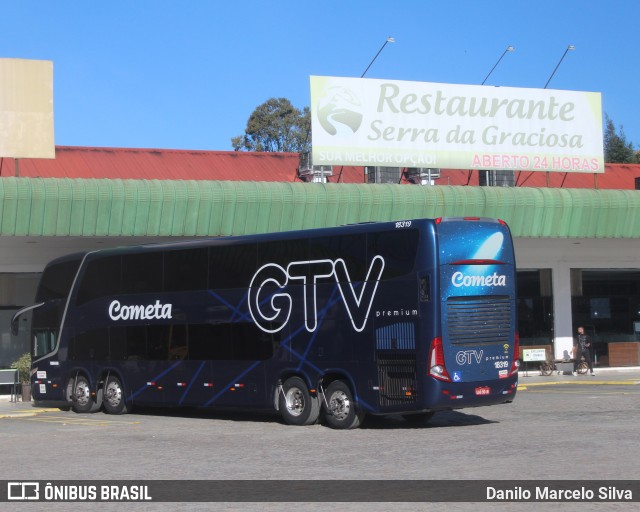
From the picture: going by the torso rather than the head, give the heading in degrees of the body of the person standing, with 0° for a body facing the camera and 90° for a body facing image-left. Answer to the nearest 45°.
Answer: approximately 0°

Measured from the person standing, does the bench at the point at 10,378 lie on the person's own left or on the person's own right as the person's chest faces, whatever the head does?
on the person's own right

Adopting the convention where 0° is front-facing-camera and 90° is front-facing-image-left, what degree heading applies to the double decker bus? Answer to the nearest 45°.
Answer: approximately 135°

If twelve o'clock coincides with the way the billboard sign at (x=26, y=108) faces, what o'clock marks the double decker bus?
The double decker bus is roughly at 11 o'clock from the billboard sign.

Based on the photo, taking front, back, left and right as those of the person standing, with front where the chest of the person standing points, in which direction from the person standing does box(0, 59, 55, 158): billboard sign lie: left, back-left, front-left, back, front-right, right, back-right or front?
front-right

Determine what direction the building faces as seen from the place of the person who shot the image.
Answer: facing the viewer

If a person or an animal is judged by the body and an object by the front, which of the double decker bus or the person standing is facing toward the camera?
the person standing

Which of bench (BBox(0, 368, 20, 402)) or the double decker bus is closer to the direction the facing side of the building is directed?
the double decker bus

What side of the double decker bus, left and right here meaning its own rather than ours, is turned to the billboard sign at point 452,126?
right

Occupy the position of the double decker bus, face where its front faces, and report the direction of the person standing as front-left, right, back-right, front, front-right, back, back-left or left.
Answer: right

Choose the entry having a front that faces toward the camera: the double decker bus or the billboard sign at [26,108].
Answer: the billboard sign

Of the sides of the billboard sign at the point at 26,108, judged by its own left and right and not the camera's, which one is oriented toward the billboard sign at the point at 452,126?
left

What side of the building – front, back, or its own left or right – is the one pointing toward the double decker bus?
front

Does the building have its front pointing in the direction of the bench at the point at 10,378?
no

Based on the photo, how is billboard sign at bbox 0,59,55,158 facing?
toward the camera
